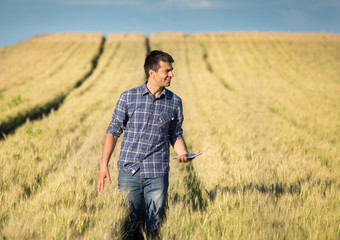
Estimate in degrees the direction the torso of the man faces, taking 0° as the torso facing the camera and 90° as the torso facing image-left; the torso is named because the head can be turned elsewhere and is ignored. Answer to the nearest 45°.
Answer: approximately 0°

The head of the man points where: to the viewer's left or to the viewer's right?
to the viewer's right
